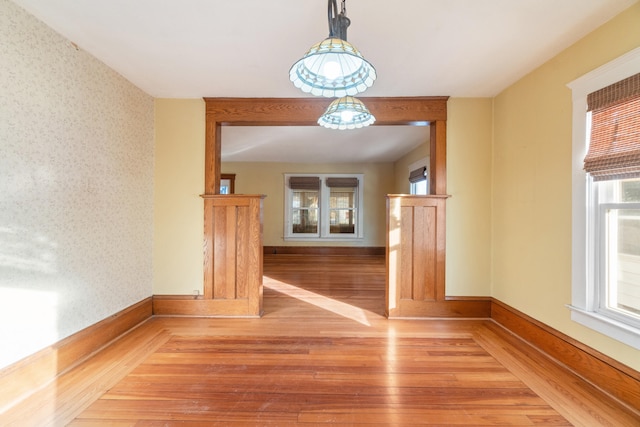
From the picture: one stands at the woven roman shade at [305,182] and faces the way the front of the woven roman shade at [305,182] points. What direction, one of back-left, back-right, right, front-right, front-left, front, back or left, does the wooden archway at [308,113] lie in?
front

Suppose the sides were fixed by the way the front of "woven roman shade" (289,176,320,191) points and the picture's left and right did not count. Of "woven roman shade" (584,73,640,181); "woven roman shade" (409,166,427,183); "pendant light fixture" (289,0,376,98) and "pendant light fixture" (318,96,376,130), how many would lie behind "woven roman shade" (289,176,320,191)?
0

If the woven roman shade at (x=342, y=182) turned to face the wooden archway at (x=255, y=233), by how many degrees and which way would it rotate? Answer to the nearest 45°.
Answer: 0° — it already faces it

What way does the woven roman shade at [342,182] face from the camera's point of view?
toward the camera

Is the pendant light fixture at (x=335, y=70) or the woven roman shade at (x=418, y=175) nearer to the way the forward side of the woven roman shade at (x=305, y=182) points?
the pendant light fixture

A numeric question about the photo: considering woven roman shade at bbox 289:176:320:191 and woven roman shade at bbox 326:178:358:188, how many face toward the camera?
2

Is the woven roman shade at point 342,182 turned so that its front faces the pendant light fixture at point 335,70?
yes

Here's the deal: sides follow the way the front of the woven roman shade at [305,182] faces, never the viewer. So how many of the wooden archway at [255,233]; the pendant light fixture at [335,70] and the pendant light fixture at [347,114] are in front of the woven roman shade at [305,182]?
3

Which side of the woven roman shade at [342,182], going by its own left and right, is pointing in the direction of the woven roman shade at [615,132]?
front

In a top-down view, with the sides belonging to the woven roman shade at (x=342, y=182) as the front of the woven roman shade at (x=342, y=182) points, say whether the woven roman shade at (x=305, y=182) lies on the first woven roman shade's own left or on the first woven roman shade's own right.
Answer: on the first woven roman shade's own right

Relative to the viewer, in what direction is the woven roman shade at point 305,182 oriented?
toward the camera

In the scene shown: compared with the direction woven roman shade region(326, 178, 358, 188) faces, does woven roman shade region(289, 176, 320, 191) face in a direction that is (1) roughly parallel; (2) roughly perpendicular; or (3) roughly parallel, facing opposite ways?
roughly parallel

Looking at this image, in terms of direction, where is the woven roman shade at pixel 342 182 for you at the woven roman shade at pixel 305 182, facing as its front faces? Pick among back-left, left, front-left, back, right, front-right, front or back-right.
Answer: left

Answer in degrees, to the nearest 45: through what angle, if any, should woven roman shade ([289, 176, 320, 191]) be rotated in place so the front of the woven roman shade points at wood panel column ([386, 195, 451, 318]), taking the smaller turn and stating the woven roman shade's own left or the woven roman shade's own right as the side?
0° — it already faces it

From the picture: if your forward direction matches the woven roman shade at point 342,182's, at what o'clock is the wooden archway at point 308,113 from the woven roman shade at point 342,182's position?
The wooden archway is roughly at 12 o'clock from the woven roman shade.

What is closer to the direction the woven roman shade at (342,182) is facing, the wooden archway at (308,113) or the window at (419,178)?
the wooden archway

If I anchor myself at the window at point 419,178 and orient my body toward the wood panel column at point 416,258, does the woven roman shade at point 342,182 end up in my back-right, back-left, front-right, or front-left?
back-right

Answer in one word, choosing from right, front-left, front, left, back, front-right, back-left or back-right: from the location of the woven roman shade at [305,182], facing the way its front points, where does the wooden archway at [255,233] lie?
front
